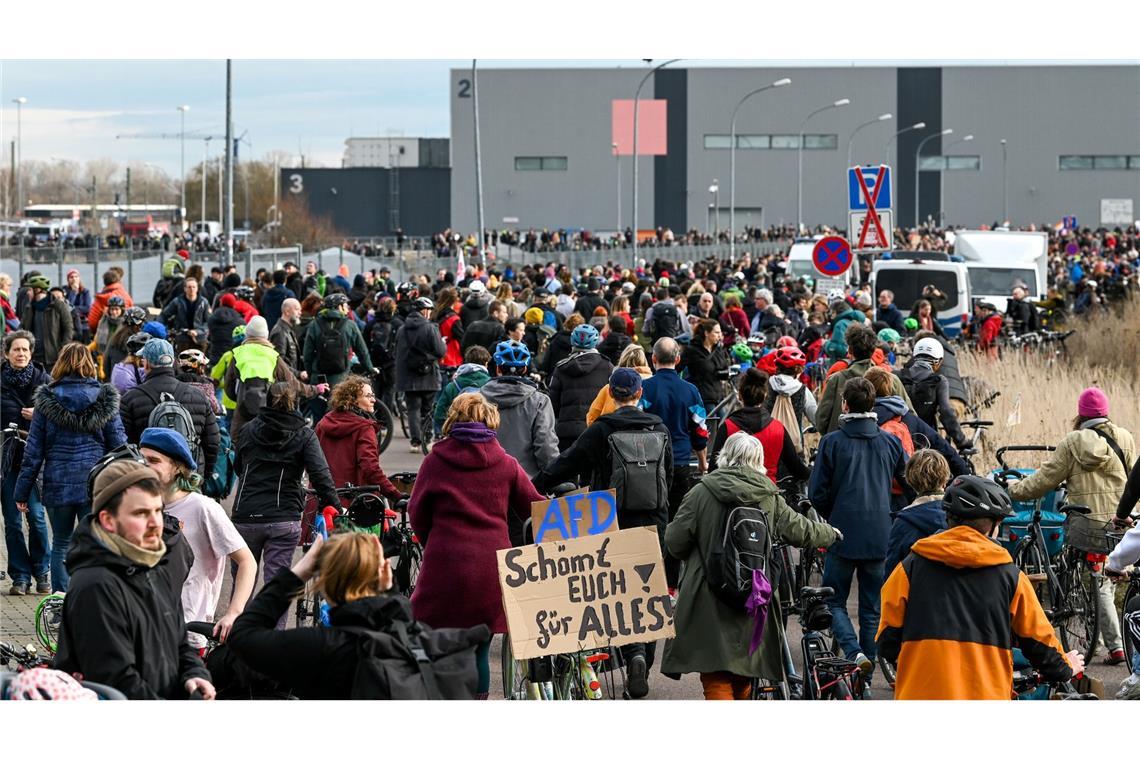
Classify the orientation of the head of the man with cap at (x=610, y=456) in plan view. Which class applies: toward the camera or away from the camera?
away from the camera

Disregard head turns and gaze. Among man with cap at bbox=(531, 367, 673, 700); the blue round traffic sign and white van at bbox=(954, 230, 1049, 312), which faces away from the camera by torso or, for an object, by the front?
the man with cap

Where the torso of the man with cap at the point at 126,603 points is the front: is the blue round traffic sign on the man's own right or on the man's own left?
on the man's own left

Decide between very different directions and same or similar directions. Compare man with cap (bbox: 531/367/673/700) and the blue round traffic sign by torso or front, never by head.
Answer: very different directions

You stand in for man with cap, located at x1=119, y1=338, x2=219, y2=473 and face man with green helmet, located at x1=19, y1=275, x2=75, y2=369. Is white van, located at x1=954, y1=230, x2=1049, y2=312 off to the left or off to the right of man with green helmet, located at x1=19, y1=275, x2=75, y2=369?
right

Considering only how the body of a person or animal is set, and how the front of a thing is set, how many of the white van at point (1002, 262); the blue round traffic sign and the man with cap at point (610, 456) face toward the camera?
2

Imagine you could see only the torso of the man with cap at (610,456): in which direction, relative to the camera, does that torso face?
away from the camera

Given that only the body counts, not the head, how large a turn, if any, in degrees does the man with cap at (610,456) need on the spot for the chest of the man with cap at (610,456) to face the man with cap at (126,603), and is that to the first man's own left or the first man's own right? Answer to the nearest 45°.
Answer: approximately 180°
